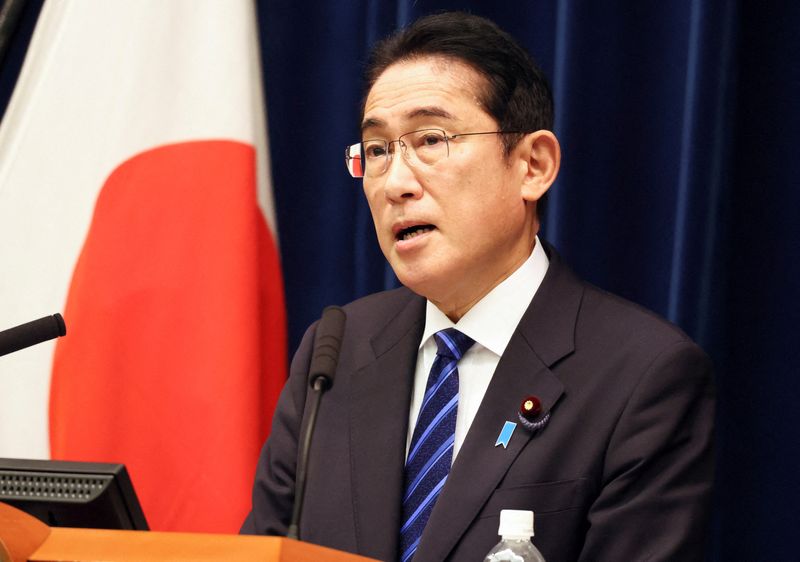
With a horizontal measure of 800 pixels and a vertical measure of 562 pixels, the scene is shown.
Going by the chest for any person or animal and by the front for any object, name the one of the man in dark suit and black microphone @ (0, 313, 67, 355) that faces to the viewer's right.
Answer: the black microphone

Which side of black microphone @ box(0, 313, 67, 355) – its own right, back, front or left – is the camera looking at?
right

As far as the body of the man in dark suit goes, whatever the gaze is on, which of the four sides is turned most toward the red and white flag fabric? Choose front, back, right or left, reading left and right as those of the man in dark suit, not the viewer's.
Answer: right

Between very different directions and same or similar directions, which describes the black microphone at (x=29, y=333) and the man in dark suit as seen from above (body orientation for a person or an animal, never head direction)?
very different directions

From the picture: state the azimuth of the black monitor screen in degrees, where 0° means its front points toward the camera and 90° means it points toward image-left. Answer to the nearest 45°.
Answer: approximately 225°

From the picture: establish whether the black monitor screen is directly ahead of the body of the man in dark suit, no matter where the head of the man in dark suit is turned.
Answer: yes

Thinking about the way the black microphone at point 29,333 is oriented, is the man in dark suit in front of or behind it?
in front

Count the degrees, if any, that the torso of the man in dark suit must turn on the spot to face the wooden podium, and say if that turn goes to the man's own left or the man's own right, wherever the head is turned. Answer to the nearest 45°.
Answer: approximately 45° to the man's own left

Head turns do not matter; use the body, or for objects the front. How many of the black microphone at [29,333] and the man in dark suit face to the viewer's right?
1

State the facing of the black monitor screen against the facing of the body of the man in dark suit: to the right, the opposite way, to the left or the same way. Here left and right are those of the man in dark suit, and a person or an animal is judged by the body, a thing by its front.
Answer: the opposite way
